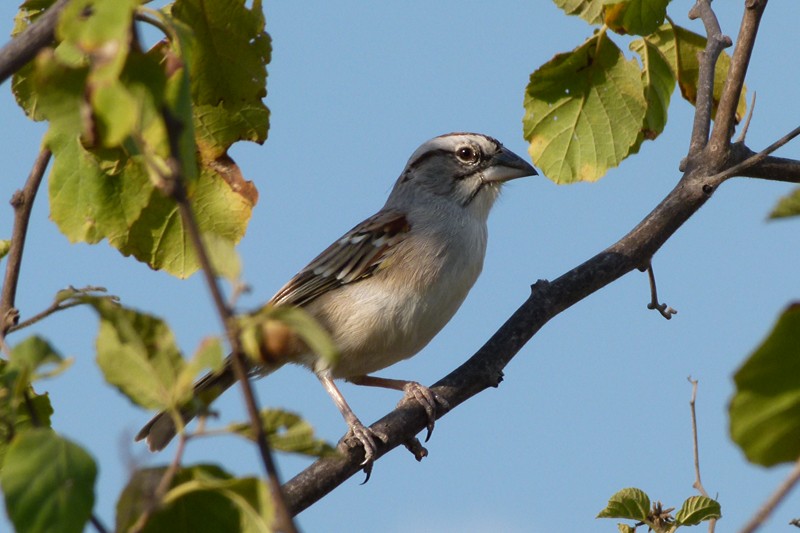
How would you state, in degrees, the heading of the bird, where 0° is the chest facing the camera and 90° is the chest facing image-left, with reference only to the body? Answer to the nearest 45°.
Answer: approximately 270°

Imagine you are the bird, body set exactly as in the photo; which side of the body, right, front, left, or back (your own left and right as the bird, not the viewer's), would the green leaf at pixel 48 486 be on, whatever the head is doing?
right

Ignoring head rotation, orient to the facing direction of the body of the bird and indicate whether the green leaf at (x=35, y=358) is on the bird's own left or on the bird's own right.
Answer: on the bird's own right

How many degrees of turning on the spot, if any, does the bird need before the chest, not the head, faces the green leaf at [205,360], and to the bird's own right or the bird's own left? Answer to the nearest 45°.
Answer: approximately 90° to the bird's own right

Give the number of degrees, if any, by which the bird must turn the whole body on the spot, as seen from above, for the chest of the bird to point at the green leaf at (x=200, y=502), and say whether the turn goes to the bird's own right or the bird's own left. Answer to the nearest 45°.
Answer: approximately 90° to the bird's own right

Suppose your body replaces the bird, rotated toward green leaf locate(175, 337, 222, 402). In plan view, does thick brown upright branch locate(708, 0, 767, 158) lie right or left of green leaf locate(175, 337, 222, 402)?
left

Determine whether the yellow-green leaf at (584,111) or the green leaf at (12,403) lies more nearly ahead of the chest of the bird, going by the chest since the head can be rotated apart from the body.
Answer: the yellow-green leaf

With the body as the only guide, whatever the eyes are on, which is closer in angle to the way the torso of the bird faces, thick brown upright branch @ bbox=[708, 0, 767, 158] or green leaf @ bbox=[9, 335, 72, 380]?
the thick brown upright branch

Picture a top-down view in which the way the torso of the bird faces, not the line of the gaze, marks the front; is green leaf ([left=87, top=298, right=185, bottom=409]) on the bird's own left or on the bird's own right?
on the bird's own right
